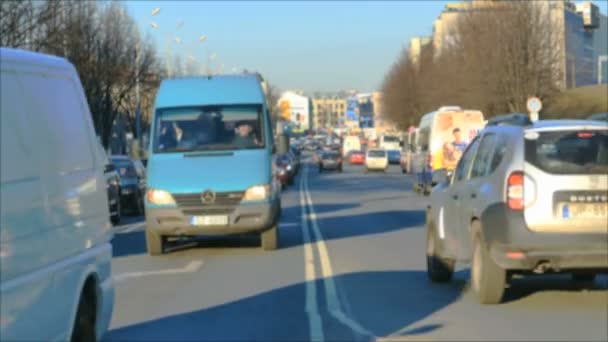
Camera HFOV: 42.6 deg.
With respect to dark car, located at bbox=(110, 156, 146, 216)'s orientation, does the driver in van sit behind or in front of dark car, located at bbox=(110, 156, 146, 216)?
in front

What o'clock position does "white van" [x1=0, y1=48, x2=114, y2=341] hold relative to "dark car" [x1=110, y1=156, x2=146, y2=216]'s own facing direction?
The white van is roughly at 12 o'clock from the dark car.

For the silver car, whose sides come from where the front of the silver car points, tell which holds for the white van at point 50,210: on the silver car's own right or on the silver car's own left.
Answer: on the silver car's own left

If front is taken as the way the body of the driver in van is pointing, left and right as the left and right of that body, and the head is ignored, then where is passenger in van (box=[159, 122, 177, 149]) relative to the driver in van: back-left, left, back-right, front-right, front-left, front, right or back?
right

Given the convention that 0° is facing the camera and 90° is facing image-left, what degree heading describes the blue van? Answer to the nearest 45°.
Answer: approximately 0°

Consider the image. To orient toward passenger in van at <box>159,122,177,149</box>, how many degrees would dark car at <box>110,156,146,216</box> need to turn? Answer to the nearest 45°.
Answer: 0° — it already faces them

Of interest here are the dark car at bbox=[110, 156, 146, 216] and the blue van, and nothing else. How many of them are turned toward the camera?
2
